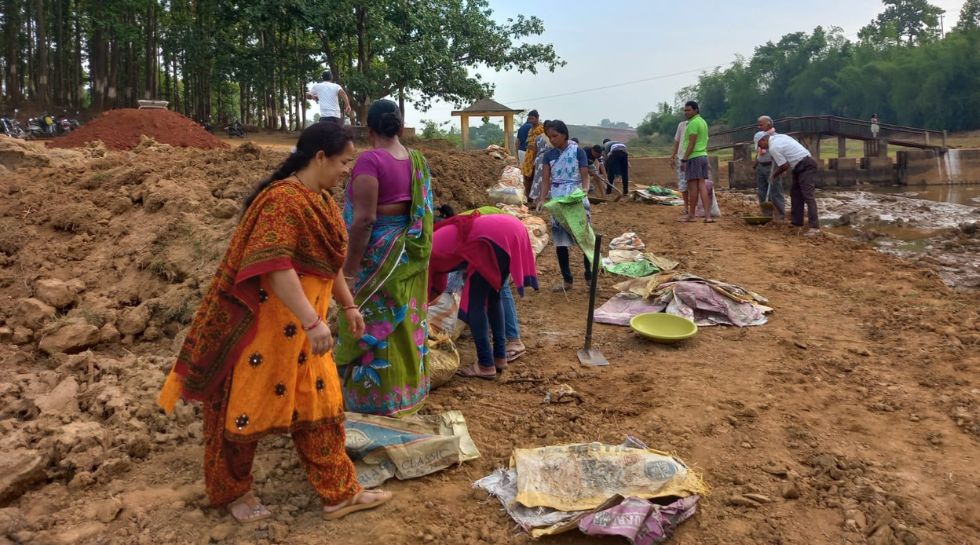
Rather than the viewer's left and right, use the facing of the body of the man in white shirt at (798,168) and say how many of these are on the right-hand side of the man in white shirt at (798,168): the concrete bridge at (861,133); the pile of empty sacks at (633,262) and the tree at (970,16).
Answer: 2

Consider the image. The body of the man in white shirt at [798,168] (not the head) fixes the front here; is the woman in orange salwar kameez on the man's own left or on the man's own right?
on the man's own left

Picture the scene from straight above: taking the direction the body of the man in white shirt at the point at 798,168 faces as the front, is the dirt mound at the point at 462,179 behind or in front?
in front

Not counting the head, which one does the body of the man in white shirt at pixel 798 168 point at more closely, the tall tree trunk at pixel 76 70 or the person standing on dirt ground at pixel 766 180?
the tall tree trunk

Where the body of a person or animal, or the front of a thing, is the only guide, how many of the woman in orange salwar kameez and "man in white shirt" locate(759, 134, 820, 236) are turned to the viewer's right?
1

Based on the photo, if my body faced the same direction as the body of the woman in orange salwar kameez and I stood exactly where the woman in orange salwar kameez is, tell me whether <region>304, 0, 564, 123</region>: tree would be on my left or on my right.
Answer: on my left

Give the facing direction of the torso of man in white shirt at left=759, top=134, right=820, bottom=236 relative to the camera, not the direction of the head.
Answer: to the viewer's left

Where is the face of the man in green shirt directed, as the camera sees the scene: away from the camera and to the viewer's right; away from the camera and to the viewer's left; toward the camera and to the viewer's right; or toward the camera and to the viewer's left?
toward the camera and to the viewer's left

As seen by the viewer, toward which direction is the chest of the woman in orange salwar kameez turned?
to the viewer's right

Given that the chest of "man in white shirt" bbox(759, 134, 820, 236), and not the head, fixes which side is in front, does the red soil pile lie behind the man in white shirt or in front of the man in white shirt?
in front

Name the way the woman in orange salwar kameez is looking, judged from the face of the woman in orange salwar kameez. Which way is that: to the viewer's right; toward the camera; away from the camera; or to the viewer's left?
to the viewer's right
